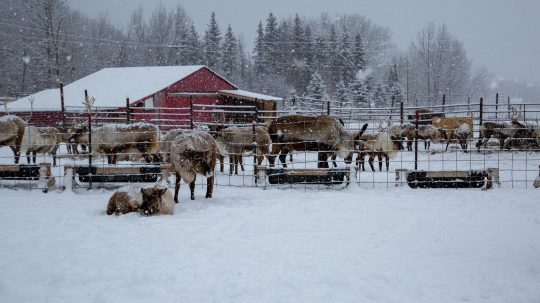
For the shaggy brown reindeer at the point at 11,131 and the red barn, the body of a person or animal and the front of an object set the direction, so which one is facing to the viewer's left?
the shaggy brown reindeer

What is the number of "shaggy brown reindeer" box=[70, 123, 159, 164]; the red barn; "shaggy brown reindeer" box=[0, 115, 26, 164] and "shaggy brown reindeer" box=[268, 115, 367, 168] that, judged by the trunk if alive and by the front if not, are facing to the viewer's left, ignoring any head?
2

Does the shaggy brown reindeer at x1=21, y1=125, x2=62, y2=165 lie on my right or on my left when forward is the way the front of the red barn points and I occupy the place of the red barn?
on my right

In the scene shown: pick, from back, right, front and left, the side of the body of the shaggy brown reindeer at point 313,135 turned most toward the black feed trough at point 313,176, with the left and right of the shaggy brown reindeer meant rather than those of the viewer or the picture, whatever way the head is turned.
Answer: right

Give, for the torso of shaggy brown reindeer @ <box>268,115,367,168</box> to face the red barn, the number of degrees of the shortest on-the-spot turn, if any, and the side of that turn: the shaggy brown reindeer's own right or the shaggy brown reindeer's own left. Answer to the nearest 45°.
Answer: approximately 135° to the shaggy brown reindeer's own left

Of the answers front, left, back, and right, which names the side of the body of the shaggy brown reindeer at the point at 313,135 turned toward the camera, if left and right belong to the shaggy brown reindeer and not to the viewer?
right

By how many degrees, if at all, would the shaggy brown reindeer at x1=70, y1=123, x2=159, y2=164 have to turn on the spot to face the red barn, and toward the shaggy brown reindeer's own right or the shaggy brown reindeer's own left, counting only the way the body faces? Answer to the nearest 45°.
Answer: approximately 90° to the shaggy brown reindeer's own right

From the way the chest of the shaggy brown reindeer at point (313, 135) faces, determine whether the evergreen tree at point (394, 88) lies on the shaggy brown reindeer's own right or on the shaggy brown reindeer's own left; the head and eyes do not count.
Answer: on the shaggy brown reindeer's own left

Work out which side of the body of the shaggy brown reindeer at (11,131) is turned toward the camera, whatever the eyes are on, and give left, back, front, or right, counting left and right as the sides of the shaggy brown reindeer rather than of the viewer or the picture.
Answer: left

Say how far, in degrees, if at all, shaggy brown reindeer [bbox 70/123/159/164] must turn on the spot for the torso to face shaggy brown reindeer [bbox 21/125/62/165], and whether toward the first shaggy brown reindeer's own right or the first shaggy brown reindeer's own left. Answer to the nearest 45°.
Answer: approximately 45° to the first shaggy brown reindeer's own right

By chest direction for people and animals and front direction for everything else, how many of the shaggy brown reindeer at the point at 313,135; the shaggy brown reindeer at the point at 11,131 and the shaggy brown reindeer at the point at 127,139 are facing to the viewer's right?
1

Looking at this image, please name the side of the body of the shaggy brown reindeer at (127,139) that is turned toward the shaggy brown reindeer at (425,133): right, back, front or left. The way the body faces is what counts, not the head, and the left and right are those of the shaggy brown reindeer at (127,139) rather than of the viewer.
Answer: back

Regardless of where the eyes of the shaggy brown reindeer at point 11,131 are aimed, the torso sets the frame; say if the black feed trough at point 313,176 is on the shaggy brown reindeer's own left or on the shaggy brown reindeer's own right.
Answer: on the shaggy brown reindeer's own left

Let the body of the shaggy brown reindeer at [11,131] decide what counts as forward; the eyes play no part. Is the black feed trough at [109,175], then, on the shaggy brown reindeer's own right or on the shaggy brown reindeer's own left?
on the shaggy brown reindeer's own left

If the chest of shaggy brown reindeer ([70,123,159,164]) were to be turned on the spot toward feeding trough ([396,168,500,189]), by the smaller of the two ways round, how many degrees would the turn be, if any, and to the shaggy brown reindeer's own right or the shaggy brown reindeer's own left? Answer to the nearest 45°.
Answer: approximately 135° to the shaggy brown reindeer's own left

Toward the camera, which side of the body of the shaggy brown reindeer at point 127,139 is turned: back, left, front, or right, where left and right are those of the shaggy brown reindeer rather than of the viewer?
left
